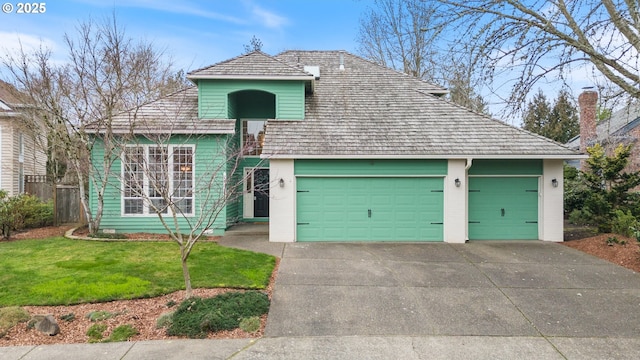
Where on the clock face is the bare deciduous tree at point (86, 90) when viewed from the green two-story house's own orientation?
The bare deciduous tree is roughly at 3 o'clock from the green two-story house.

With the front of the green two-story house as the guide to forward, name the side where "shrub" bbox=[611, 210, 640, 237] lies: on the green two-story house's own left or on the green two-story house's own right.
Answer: on the green two-story house's own left

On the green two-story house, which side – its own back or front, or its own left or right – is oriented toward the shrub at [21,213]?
right

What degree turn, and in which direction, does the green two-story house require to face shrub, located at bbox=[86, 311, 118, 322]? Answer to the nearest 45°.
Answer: approximately 45° to its right

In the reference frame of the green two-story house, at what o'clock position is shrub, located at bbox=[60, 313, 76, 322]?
The shrub is roughly at 1 o'clock from the green two-story house.

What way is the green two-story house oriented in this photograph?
toward the camera

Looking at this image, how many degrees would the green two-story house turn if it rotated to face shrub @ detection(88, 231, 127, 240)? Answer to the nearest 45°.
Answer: approximately 90° to its right

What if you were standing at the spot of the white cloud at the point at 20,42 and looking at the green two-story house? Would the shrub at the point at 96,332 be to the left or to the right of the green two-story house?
right

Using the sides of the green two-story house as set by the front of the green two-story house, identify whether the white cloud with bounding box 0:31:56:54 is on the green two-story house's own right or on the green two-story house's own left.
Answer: on the green two-story house's own right

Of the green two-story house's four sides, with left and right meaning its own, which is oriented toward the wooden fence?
right

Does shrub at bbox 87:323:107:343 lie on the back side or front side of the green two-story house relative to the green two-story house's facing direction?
on the front side

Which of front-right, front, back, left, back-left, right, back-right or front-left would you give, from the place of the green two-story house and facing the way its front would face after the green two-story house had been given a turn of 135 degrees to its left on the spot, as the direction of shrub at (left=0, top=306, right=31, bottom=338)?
back

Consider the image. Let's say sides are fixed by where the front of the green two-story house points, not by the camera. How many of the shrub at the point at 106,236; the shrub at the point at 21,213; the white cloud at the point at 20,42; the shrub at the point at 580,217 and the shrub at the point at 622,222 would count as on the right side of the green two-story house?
3

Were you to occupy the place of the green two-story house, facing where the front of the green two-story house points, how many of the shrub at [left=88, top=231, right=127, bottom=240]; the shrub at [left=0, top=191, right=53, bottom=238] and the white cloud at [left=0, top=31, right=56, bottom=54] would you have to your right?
3

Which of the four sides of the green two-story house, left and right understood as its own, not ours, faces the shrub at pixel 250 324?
front

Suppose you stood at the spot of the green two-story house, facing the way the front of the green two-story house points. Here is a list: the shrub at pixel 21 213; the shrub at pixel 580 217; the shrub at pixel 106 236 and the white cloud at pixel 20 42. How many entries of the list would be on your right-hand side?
3
